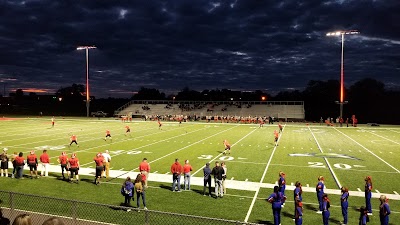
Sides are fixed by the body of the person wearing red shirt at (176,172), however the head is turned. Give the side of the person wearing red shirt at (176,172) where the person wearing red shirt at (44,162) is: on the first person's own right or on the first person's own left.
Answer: on the first person's own left

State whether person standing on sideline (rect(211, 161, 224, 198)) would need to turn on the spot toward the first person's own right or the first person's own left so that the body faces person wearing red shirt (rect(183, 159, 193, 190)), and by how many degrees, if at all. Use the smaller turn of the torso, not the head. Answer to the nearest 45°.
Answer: approximately 45° to the first person's own left

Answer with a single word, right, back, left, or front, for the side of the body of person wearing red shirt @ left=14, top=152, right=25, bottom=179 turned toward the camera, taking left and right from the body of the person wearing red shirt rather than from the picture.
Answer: back

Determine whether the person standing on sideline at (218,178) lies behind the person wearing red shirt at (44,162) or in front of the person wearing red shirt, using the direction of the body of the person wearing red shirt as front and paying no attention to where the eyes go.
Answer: behind

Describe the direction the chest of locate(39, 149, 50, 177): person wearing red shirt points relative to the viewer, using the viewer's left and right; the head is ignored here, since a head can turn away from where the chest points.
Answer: facing away from the viewer

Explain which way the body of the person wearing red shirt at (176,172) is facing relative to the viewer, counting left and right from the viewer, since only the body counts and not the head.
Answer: facing away from the viewer

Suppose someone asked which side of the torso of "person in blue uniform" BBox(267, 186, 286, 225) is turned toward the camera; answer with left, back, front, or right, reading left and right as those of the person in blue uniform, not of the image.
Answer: back

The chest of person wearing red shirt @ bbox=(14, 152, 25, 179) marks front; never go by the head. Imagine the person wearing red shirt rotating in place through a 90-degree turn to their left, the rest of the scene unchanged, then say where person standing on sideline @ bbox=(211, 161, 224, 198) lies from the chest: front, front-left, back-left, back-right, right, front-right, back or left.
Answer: back-left

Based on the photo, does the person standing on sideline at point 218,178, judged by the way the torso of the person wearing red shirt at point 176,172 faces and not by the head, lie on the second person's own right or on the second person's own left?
on the second person's own right

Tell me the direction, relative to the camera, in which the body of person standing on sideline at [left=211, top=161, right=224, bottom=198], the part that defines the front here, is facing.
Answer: away from the camera

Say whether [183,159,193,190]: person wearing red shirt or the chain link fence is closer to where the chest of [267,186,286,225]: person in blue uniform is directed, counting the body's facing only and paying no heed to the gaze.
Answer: the person wearing red shirt
